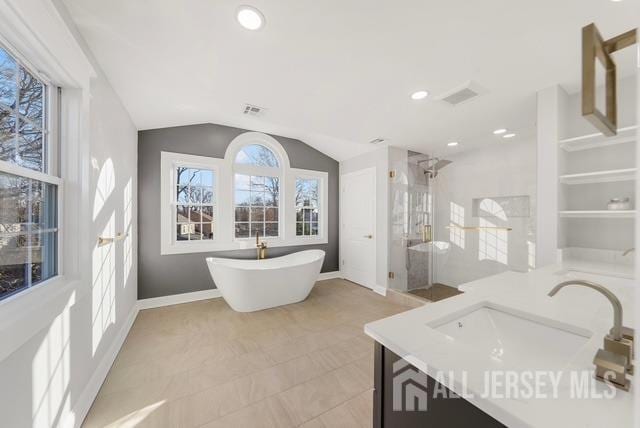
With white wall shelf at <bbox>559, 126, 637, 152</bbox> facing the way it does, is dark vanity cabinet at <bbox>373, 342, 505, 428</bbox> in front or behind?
in front

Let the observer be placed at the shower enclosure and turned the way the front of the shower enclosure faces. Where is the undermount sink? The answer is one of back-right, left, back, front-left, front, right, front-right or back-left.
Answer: front-left

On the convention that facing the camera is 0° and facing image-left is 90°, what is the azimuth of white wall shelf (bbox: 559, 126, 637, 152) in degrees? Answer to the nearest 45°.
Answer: approximately 45°

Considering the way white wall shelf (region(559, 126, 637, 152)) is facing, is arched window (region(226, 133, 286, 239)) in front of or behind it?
in front

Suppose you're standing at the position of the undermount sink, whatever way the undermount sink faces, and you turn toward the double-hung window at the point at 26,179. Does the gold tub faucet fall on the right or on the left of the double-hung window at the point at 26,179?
right

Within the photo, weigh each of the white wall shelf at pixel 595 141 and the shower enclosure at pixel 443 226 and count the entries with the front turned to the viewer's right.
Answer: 0

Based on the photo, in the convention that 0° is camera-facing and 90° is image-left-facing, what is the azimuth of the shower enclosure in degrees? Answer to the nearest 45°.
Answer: approximately 45°
